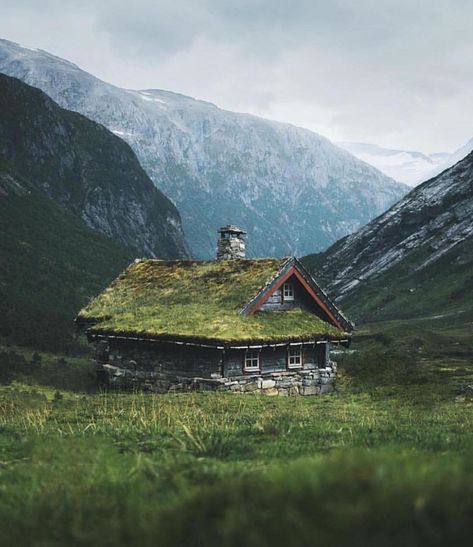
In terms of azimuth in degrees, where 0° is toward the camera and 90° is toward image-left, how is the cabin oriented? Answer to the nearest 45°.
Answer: approximately 315°
